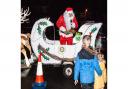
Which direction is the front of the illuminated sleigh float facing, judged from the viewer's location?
facing to the left of the viewer

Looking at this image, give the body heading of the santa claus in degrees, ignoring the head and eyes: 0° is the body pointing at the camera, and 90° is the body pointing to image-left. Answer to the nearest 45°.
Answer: approximately 315°
